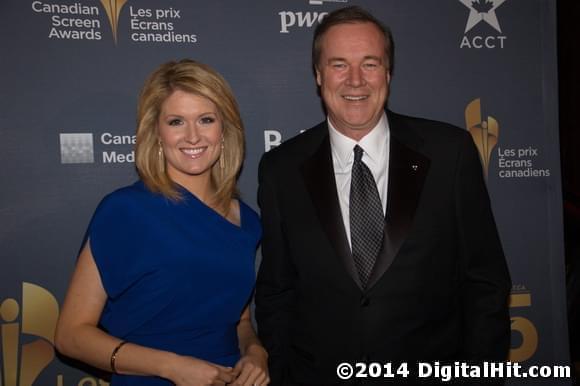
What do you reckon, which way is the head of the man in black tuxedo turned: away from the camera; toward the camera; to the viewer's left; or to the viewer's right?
toward the camera

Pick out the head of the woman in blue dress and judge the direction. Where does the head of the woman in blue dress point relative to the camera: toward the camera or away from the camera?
toward the camera

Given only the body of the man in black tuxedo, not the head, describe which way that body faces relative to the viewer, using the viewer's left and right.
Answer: facing the viewer
